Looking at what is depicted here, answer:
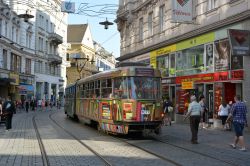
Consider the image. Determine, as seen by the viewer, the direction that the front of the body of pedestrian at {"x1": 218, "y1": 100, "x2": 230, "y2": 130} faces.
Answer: away from the camera

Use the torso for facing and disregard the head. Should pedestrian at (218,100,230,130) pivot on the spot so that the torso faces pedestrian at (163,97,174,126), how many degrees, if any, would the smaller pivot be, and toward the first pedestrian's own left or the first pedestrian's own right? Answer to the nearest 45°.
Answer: approximately 45° to the first pedestrian's own left

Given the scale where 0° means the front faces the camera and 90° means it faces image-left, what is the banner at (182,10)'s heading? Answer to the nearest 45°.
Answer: approximately 0°

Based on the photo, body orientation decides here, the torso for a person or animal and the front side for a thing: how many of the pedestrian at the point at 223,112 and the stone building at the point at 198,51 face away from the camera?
1

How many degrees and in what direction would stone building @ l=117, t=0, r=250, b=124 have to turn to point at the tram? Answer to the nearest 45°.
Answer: approximately 45° to its left

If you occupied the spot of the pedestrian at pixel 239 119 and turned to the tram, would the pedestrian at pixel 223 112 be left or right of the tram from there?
right

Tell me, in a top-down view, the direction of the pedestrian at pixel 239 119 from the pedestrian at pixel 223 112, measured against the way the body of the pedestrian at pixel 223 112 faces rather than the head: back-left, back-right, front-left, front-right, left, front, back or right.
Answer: back

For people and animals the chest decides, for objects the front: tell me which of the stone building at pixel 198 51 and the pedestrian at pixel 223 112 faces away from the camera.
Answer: the pedestrian
